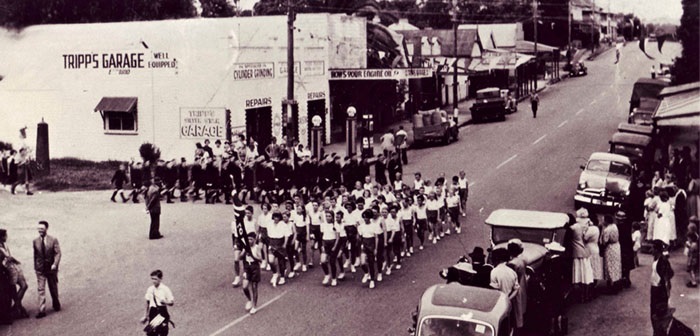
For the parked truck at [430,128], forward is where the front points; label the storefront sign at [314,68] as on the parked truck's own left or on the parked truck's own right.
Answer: on the parked truck's own left

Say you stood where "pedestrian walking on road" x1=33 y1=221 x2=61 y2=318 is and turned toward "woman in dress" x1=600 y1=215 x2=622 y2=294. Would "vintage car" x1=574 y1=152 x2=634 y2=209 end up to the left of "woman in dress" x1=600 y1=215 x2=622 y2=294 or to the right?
left

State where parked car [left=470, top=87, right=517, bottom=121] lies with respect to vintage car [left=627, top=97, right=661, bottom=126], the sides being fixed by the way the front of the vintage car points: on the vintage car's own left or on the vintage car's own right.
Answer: on the vintage car's own right

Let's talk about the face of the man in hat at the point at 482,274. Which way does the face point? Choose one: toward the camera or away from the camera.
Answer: away from the camera

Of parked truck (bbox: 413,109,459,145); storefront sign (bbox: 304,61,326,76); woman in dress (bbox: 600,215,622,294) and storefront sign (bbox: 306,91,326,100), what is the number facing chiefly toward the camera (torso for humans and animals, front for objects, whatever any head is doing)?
2

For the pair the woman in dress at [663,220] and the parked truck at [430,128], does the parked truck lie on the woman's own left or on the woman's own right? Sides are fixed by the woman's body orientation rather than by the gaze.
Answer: on the woman's own right

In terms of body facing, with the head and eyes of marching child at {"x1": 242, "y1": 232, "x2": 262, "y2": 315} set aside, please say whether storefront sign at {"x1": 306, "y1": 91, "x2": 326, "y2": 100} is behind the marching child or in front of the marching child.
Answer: behind

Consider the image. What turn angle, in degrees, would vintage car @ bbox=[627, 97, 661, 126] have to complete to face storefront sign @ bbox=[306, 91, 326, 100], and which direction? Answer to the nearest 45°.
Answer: approximately 45° to its right
